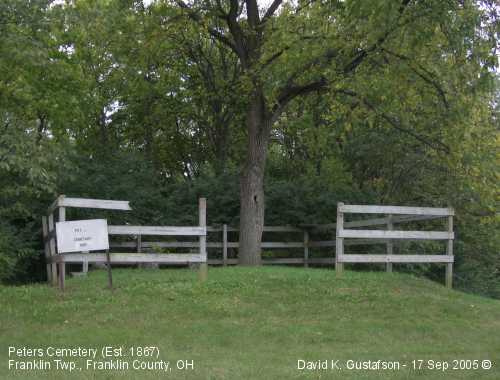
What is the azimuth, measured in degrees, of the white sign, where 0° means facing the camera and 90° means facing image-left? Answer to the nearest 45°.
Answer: approximately 0°

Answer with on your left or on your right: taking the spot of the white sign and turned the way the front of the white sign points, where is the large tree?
on your left
